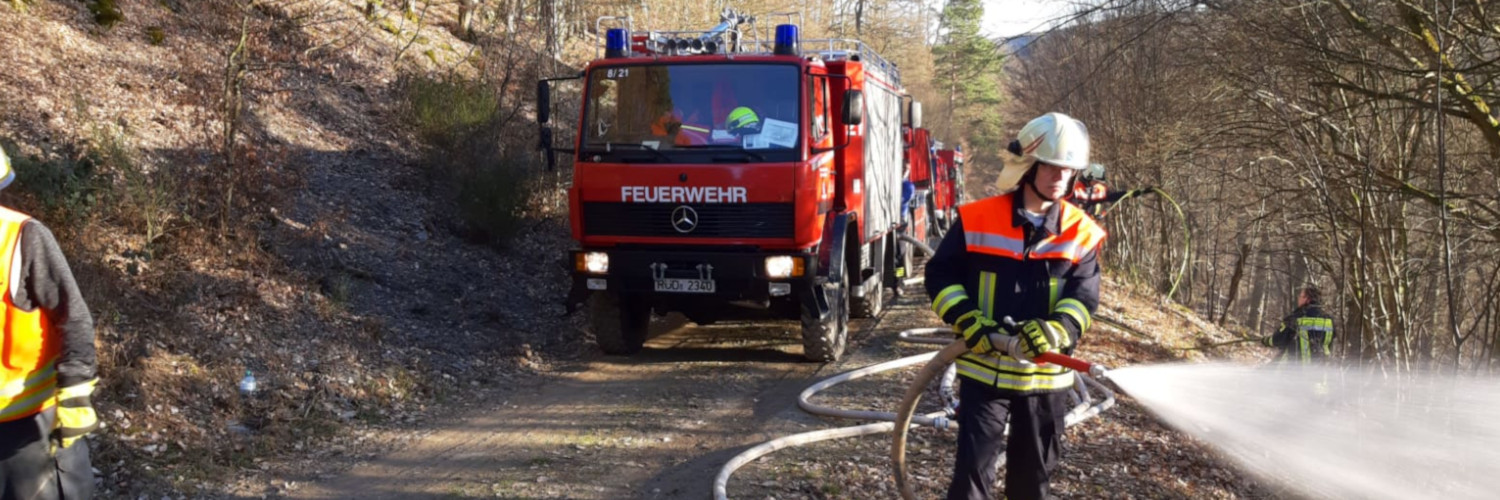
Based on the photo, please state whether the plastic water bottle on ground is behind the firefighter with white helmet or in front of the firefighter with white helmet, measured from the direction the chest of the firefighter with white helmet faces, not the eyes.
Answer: behind

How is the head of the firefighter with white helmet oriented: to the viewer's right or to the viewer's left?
to the viewer's right

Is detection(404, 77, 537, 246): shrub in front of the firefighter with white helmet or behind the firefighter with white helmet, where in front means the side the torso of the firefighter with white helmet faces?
behind

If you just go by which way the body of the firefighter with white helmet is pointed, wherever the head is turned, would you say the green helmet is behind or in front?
behind

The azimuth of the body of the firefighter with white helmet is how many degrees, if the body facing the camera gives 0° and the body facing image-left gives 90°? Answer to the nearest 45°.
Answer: approximately 315°
